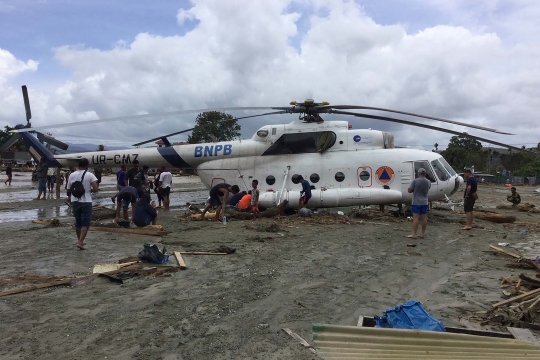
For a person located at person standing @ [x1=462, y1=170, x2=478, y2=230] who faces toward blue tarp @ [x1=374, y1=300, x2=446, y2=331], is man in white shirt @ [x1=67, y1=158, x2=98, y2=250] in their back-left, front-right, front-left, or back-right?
front-right

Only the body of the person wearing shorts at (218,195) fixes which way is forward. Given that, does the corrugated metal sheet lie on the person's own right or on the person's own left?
on the person's own right

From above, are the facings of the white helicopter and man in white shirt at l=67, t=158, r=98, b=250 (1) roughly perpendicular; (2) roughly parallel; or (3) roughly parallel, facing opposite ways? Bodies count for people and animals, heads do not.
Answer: roughly perpendicular

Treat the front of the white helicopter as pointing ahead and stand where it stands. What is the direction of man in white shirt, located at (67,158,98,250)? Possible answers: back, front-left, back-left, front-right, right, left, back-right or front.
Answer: back-right

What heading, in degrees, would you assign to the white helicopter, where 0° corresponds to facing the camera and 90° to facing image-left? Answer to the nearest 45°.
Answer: approximately 270°

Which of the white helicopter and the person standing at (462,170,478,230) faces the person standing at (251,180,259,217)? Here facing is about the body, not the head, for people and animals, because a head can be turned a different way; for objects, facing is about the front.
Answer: the person standing at (462,170,478,230)

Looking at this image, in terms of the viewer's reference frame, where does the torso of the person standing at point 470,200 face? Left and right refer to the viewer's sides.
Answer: facing to the left of the viewer

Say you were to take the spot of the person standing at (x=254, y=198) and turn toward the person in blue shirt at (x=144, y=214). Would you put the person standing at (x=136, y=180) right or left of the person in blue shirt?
right

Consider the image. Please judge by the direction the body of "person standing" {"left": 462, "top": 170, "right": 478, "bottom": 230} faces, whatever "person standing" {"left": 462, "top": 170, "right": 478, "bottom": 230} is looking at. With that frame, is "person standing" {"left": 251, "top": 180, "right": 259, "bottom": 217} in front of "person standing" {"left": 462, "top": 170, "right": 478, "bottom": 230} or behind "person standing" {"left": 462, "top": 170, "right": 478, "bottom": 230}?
in front

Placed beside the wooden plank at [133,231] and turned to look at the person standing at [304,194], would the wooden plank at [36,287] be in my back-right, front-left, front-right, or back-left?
back-right
